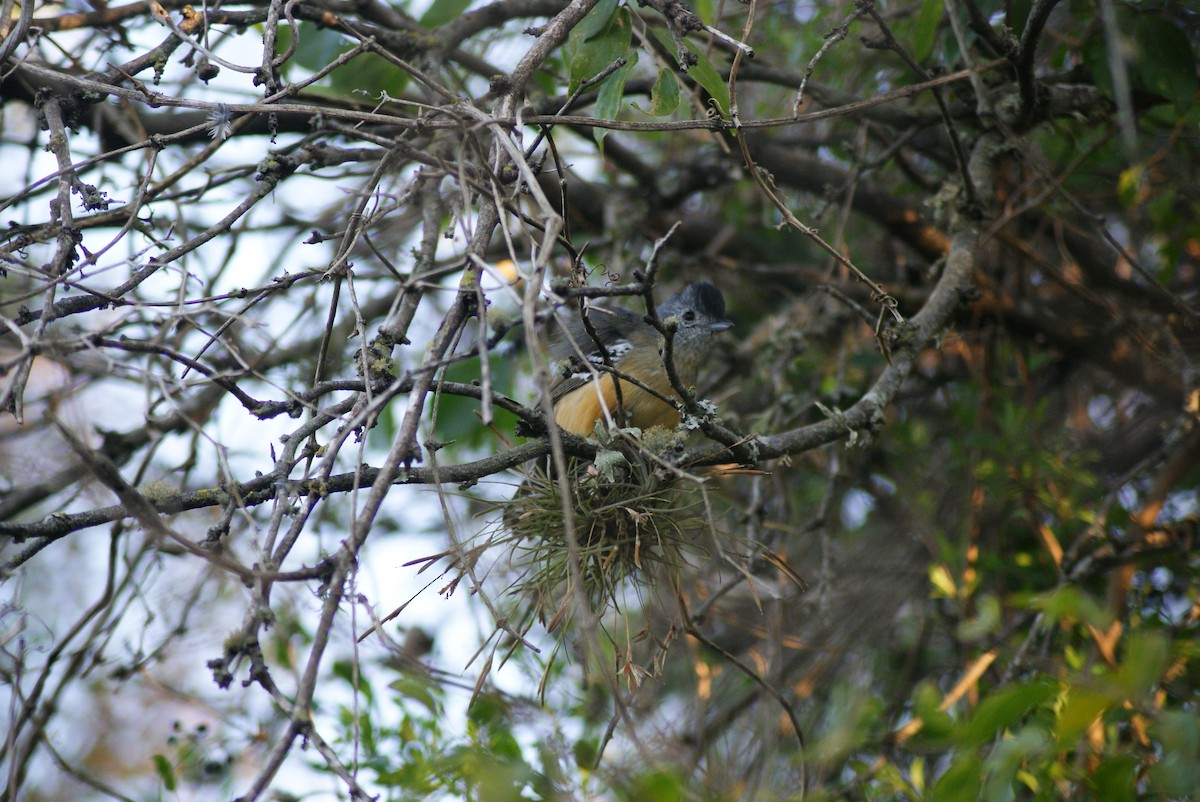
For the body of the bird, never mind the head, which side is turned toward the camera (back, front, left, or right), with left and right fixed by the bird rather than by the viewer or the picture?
right
